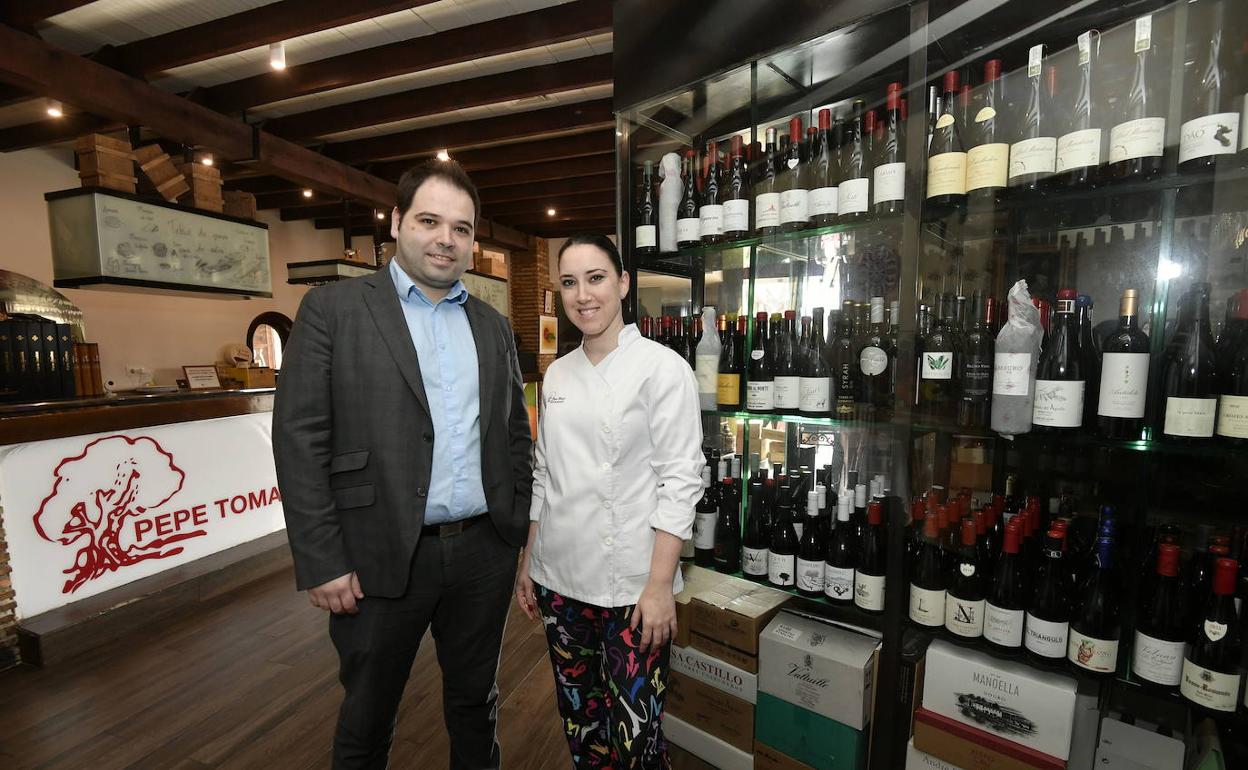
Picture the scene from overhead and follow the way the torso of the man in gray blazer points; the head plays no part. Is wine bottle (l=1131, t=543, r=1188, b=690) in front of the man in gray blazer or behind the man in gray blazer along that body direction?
in front

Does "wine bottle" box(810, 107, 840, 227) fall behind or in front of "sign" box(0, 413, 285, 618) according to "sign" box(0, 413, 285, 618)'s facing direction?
in front

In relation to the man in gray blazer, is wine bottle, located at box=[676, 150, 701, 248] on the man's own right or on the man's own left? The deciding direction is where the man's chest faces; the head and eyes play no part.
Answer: on the man's own left

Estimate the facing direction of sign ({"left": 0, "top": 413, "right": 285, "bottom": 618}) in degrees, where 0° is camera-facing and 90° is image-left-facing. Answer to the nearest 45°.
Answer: approximately 315°

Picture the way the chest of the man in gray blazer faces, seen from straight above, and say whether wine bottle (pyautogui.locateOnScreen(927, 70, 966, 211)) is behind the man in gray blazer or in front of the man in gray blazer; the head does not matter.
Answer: in front

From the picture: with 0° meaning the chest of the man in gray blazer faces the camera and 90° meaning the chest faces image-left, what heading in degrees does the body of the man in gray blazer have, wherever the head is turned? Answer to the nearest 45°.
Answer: approximately 315°

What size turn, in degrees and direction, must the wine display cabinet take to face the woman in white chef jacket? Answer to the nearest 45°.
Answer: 0° — it already faces them

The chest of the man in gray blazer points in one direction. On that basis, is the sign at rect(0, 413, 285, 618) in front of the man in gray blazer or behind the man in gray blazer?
behind

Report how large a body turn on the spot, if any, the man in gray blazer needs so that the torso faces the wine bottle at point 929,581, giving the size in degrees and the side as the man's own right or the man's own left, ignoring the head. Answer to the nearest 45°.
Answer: approximately 45° to the man's own left
